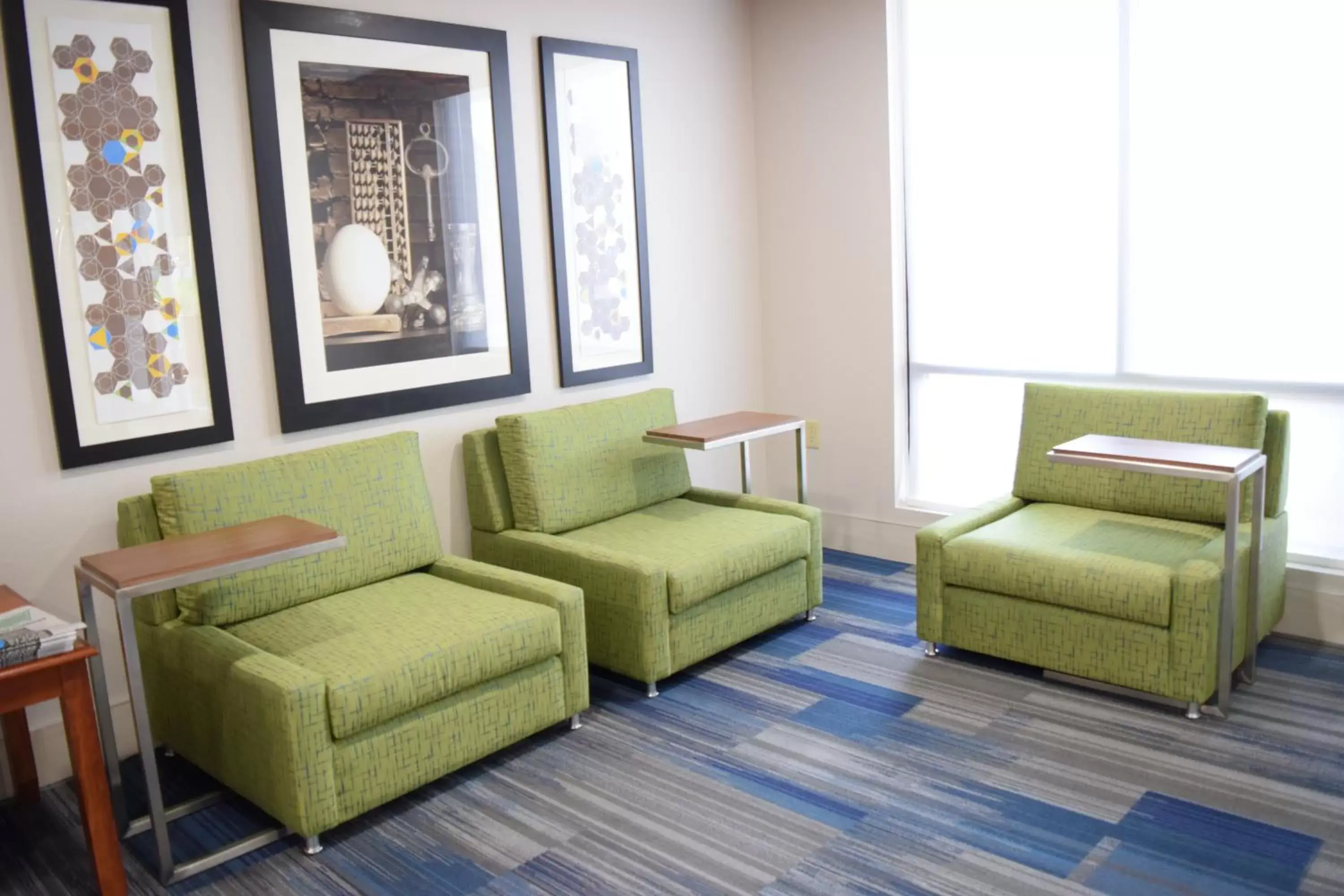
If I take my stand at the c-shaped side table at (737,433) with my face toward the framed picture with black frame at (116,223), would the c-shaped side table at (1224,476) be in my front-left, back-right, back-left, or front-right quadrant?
back-left

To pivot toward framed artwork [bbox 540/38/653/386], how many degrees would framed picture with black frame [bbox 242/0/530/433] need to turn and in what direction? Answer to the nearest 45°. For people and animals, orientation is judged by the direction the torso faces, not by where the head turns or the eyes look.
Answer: approximately 90° to its left

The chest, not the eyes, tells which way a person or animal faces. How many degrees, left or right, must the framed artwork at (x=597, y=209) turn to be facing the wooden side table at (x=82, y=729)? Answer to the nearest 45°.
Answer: approximately 90° to its right

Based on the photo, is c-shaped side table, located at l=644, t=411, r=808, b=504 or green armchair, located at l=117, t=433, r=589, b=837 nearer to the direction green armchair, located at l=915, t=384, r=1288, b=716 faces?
the green armchair

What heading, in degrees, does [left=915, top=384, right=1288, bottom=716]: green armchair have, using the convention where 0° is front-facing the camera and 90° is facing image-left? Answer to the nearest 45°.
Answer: approximately 45°
